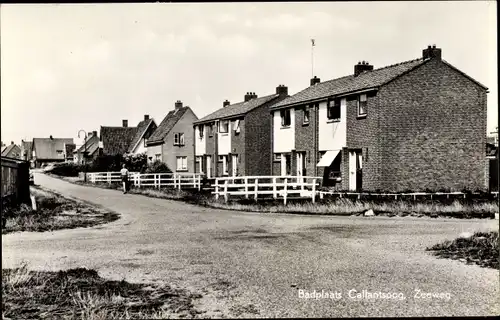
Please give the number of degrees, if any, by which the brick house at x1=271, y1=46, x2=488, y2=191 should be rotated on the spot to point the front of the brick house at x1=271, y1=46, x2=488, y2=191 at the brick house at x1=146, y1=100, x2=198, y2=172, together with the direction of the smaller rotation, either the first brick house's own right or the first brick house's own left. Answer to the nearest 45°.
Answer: approximately 90° to the first brick house's own right

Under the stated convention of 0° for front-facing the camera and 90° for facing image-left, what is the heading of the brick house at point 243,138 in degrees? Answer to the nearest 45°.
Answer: approximately 45°

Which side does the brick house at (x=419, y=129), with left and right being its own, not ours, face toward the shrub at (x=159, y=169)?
right

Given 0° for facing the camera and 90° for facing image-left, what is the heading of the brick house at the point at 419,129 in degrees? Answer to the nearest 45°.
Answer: approximately 45°
